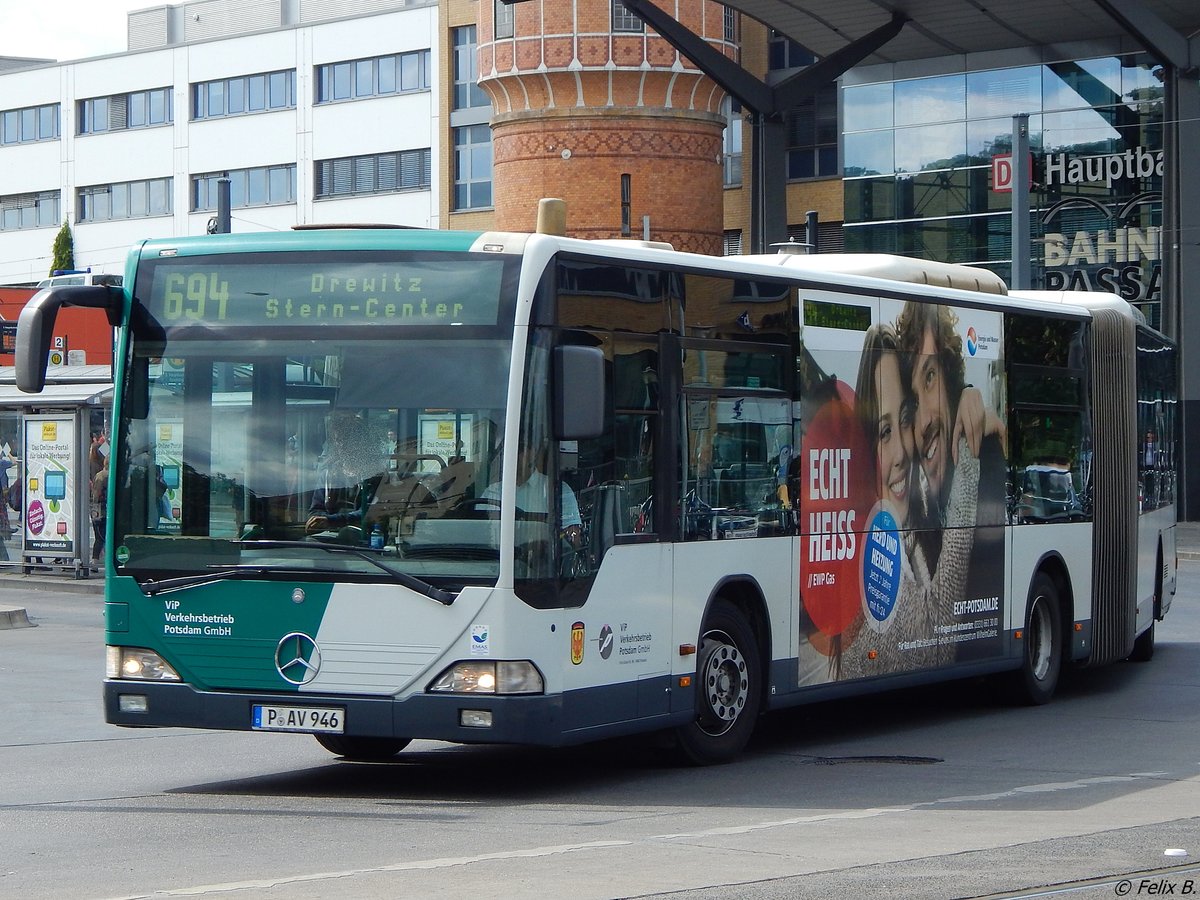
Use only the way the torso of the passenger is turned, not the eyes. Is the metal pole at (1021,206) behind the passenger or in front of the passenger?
behind

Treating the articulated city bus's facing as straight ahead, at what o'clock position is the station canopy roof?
The station canopy roof is roughly at 5 o'clock from the articulated city bus.

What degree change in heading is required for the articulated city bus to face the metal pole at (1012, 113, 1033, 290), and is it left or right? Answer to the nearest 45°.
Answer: approximately 135° to its right

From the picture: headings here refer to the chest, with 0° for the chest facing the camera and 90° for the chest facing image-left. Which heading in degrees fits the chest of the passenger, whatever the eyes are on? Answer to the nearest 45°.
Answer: approximately 45°

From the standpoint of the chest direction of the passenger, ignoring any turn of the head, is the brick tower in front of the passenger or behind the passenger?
behind

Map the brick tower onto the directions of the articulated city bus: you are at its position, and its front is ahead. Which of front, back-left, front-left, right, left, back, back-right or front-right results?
back-right

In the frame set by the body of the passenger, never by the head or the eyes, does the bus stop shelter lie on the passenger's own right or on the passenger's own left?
on the passenger's own right

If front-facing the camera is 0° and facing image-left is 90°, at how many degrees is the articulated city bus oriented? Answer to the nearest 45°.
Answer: approximately 45°

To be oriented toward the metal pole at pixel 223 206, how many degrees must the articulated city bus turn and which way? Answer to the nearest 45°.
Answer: approximately 135° to its right
